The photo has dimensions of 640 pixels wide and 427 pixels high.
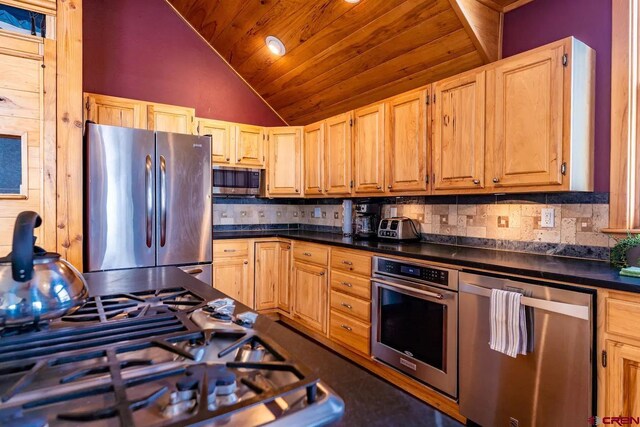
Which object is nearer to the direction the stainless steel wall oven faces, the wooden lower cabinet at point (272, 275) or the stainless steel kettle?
the stainless steel kettle

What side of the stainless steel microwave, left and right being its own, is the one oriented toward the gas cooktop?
front

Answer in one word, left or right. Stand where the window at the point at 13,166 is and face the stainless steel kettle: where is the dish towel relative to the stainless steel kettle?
left

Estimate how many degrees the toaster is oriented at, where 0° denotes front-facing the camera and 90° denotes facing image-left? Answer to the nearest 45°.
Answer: approximately 45°

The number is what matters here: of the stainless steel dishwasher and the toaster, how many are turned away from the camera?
0

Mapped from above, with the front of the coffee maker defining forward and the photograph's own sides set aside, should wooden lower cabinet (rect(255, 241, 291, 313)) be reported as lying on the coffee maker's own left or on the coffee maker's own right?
on the coffee maker's own right

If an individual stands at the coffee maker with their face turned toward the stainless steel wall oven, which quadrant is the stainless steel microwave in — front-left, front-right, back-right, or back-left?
back-right

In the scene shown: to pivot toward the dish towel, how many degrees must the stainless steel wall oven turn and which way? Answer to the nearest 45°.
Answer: approximately 90° to its left

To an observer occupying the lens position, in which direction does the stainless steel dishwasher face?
facing the viewer and to the left of the viewer

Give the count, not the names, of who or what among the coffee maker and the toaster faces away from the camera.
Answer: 0
